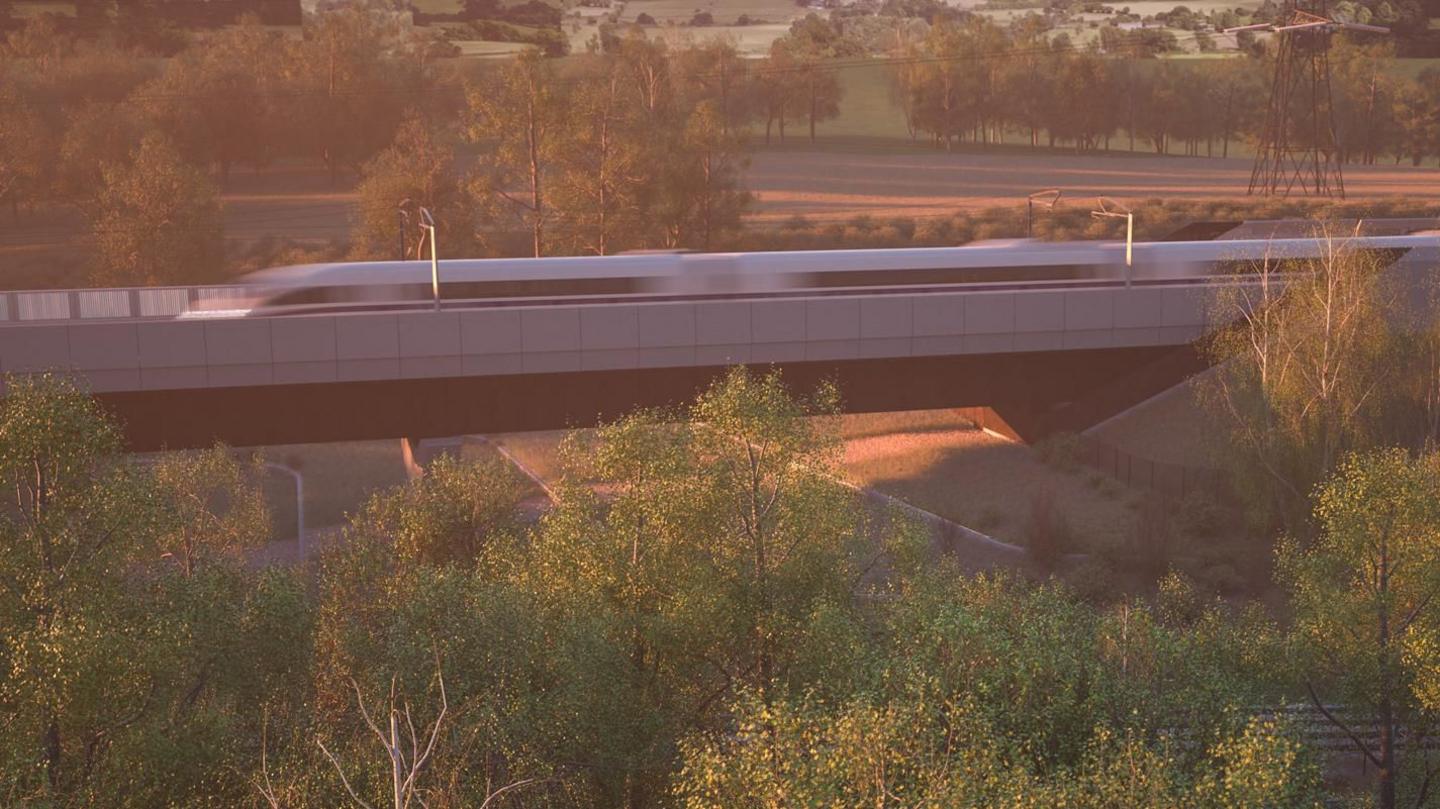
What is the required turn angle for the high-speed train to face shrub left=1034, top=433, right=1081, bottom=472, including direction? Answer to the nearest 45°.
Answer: approximately 180°

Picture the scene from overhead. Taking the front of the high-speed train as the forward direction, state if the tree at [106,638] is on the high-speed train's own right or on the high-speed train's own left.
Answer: on the high-speed train's own left

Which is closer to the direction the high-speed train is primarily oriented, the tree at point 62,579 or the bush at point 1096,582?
the tree

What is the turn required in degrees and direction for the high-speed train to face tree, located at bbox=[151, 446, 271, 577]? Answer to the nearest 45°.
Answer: approximately 45° to its left

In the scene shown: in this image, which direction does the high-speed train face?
to the viewer's left

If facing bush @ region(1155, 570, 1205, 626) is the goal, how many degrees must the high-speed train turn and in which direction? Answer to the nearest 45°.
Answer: approximately 135° to its left

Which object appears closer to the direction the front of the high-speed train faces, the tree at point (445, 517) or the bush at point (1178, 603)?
the tree

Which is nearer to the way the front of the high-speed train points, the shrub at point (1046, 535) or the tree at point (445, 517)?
the tree
